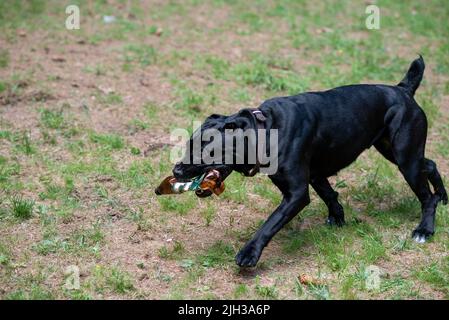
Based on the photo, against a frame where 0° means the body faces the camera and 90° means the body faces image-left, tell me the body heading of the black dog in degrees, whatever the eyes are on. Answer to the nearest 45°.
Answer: approximately 90°
